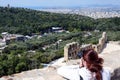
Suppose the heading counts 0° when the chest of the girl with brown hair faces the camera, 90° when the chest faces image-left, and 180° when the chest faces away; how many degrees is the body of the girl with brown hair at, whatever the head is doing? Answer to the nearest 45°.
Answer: approximately 135°

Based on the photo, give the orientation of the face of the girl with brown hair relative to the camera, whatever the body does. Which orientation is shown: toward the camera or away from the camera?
away from the camera
